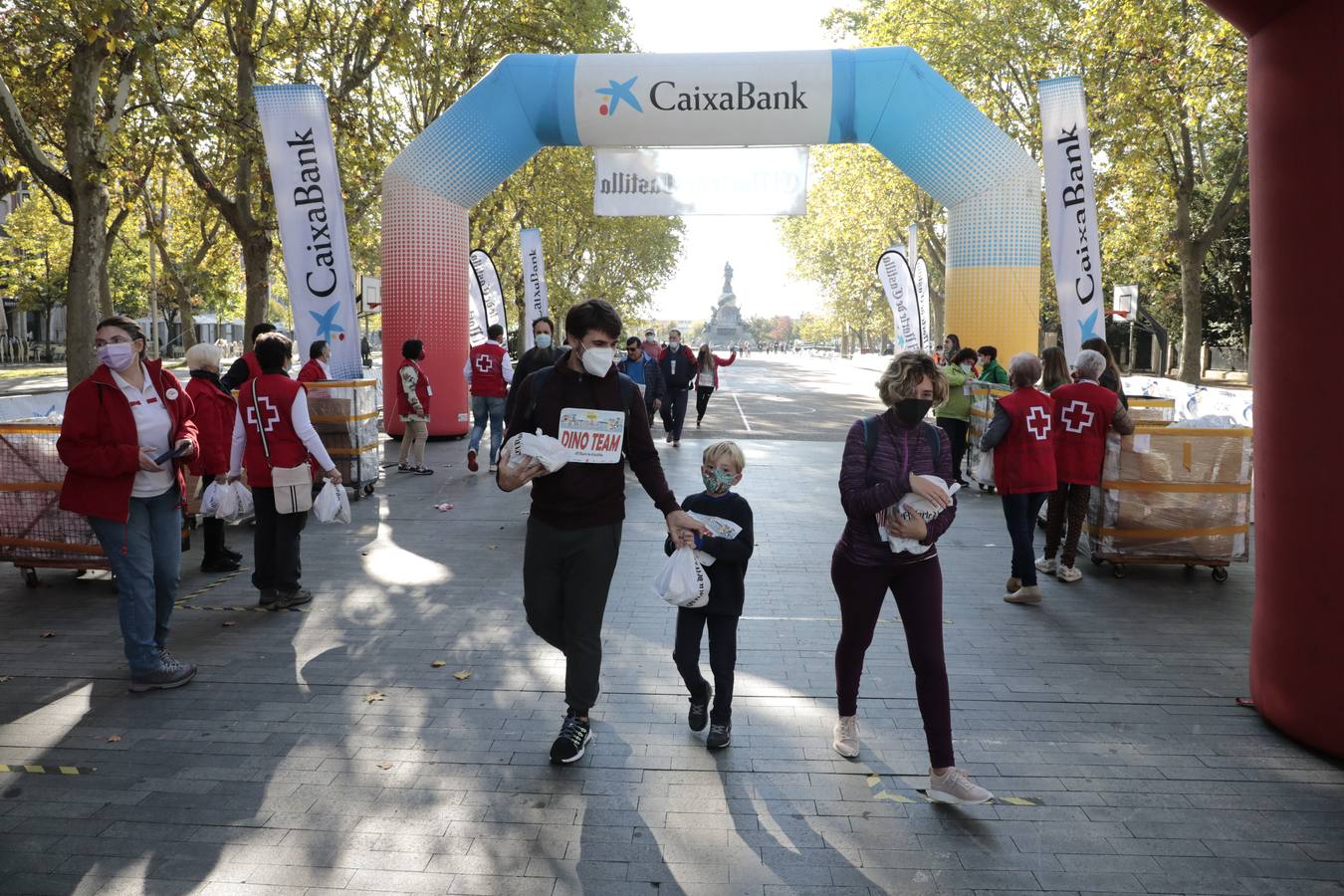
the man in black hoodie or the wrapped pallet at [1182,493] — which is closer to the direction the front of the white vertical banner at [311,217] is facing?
the man in black hoodie

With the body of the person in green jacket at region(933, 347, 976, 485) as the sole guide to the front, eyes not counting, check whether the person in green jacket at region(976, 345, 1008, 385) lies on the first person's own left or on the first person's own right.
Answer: on the first person's own left

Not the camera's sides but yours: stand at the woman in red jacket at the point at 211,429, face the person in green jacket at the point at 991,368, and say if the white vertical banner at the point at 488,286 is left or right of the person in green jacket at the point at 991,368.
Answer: left

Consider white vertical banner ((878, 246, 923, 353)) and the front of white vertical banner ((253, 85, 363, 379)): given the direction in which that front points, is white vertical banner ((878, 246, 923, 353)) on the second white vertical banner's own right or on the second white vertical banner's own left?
on the second white vertical banner's own left

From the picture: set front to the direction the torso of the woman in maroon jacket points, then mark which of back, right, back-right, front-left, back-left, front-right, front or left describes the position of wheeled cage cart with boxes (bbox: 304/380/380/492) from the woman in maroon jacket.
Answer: back

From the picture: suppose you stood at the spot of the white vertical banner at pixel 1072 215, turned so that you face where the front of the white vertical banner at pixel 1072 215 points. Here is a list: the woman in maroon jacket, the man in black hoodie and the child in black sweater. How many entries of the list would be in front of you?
3

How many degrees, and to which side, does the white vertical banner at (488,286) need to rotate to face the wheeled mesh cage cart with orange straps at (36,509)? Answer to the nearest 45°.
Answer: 0° — it already faces it
